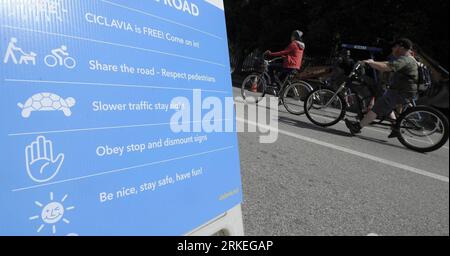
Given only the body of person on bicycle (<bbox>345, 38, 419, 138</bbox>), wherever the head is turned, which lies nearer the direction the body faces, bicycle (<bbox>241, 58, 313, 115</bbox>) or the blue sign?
the bicycle

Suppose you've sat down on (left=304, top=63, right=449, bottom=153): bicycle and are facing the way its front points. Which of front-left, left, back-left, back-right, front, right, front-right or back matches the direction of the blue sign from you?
left

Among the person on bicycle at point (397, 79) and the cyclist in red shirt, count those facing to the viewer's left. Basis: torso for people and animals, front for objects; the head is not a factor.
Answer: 2

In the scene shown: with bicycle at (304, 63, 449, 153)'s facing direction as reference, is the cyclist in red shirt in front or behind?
in front

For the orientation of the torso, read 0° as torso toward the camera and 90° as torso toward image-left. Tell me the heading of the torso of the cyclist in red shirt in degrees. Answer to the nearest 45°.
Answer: approximately 90°

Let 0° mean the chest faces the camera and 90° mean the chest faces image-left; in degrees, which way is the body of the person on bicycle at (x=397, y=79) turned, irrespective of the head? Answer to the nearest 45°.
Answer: approximately 90°

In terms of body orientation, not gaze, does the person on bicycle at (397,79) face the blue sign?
no

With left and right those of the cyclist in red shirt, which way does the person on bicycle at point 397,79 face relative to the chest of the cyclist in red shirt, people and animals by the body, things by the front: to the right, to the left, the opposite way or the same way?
the same way

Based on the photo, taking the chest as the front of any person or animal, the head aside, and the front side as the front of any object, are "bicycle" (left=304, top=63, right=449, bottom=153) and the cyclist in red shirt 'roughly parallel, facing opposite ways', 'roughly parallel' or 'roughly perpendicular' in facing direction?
roughly parallel

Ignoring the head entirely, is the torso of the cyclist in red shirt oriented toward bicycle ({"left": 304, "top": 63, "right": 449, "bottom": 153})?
no

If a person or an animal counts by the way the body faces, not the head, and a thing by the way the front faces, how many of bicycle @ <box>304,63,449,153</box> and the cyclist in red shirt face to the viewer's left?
2

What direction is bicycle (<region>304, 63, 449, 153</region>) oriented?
to the viewer's left
